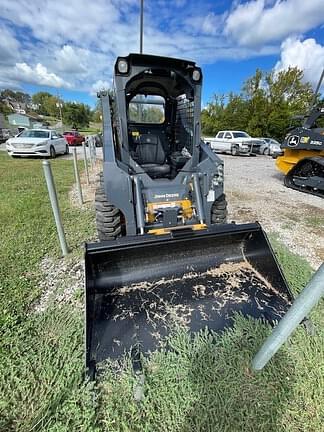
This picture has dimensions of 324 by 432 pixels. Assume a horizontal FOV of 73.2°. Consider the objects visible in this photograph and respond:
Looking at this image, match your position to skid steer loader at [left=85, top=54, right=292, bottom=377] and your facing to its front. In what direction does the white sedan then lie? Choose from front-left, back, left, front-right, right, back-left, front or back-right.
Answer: back-right

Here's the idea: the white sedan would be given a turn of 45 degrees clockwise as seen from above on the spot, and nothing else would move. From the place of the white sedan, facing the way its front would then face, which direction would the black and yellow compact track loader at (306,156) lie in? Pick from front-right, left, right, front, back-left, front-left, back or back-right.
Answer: back-left

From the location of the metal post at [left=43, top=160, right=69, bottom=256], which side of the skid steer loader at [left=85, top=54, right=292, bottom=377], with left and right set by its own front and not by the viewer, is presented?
right

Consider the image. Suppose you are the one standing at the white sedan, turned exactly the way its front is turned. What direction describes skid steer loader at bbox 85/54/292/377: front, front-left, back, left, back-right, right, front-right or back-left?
front-left

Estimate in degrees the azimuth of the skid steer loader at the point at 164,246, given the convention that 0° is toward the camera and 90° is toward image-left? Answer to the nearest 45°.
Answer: approximately 0°

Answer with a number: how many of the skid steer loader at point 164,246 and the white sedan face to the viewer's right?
0
